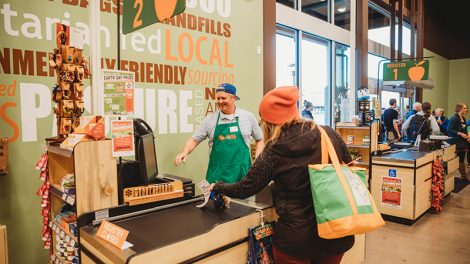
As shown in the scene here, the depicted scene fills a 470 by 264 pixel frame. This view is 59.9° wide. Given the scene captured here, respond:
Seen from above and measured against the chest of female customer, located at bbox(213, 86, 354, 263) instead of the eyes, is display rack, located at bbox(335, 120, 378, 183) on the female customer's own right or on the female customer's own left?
on the female customer's own right

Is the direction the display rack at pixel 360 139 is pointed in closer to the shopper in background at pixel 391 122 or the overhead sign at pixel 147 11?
the overhead sign

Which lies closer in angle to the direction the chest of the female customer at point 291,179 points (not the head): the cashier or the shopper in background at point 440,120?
the cashier

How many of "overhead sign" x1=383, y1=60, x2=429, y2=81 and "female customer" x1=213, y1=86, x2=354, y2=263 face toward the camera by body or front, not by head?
1

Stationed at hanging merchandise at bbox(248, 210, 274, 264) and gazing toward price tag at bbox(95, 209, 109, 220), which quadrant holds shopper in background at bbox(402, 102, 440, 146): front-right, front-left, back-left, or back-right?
back-right

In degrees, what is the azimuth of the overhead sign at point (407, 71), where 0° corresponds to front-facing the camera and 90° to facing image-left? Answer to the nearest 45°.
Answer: approximately 0°

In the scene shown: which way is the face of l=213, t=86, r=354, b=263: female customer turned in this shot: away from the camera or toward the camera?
away from the camera
